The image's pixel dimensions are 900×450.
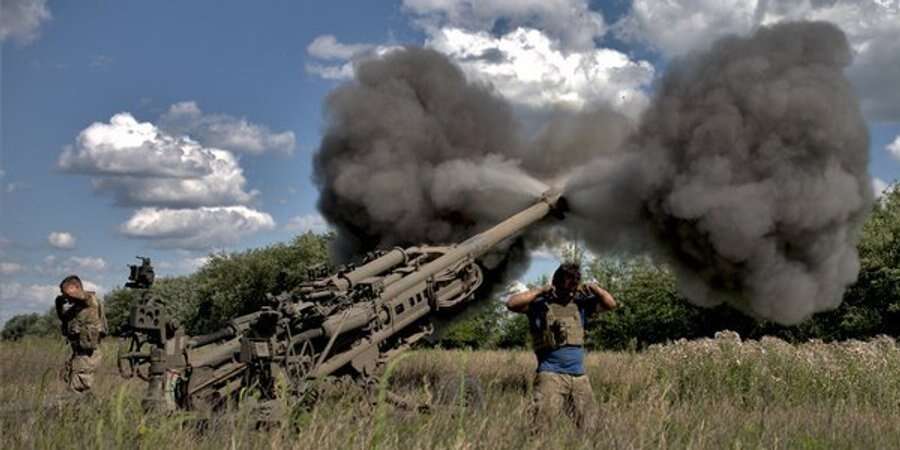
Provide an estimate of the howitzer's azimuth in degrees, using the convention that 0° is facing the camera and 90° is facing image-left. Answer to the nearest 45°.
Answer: approximately 225°

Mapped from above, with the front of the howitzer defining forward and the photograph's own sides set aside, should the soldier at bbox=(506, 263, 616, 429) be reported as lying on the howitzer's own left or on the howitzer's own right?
on the howitzer's own right

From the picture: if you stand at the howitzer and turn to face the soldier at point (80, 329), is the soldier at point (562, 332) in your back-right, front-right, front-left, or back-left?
back-left
